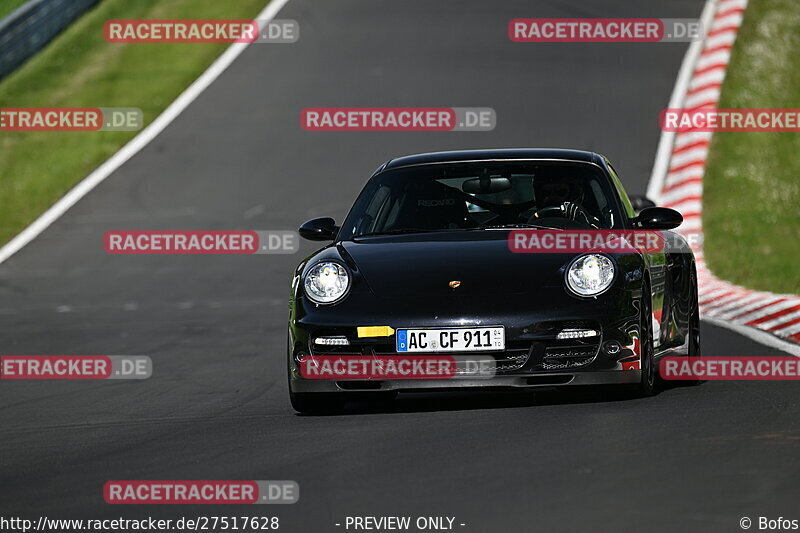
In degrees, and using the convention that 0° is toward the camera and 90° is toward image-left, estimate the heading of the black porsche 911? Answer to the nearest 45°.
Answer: approximately 0°
